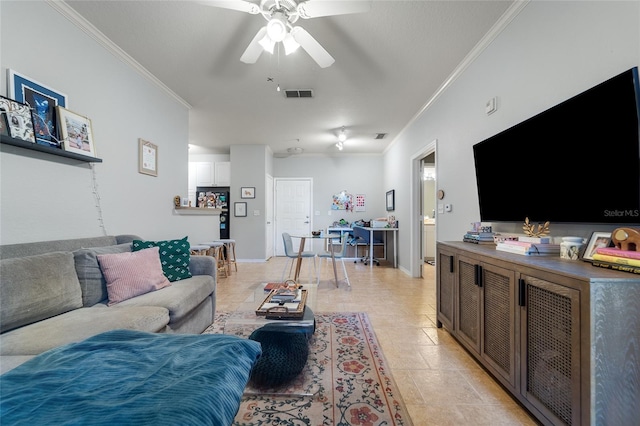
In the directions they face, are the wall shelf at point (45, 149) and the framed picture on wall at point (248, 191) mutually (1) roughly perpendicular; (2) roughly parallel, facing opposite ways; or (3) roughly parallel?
roughly perpendicular

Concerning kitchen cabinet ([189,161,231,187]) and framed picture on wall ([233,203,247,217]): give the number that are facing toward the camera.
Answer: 2

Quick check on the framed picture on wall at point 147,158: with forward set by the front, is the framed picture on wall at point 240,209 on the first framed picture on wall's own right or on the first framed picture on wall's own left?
on the first framed picture on wall's own left

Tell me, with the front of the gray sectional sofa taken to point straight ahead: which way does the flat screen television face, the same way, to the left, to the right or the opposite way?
the opposite way

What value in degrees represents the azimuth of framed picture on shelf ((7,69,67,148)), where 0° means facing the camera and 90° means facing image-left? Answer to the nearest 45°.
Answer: approximately 315°

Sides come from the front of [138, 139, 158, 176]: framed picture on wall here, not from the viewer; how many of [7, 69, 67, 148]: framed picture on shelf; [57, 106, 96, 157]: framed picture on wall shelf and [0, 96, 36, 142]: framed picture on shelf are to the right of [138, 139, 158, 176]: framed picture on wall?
3

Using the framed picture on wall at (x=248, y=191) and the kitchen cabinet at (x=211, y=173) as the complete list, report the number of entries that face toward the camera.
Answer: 2

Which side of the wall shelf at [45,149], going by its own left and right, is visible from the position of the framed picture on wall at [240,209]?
left

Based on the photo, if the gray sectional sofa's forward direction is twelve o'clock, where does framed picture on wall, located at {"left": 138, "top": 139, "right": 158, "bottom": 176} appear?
The framed picture on wall is roughly at 8 o'clock from the gray sectional sofa.
